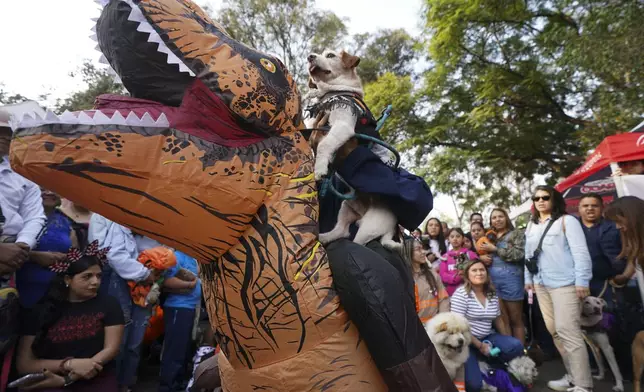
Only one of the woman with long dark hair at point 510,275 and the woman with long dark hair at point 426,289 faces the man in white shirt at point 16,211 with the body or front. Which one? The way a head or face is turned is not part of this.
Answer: the woman with long dark hair at point 510,275

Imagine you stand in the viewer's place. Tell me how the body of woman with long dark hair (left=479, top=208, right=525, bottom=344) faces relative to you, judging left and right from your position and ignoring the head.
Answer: facing the viewer and to the left of the viewer

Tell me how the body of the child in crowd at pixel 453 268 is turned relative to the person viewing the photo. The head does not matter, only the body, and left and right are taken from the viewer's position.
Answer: facing the viewer

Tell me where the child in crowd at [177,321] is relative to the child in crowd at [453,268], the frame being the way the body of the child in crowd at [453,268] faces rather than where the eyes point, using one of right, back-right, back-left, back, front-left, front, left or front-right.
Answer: front-right

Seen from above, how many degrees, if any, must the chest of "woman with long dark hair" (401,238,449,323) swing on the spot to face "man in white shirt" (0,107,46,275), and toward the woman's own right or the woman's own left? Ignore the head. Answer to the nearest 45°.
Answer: approximately 90° to the woman's own right

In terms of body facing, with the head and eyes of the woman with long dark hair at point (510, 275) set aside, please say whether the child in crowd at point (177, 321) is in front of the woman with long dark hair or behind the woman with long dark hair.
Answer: in front

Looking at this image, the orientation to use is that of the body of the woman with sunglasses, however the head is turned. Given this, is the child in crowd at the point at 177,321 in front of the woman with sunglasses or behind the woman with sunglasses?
in front

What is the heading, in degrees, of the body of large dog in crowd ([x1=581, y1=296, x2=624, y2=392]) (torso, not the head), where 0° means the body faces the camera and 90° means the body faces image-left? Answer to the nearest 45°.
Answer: approximately 45°

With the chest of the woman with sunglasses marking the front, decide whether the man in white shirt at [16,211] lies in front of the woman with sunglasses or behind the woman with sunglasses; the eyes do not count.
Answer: in front

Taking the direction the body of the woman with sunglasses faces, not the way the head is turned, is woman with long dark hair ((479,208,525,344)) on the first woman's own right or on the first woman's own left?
on the first woman's own right

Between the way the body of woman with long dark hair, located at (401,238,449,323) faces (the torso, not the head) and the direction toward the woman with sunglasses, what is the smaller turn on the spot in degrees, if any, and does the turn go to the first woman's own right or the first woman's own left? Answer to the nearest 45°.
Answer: approximately 45° to the first woman's own left

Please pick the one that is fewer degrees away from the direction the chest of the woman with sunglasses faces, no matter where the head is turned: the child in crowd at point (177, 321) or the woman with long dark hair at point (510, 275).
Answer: the child in crowd
